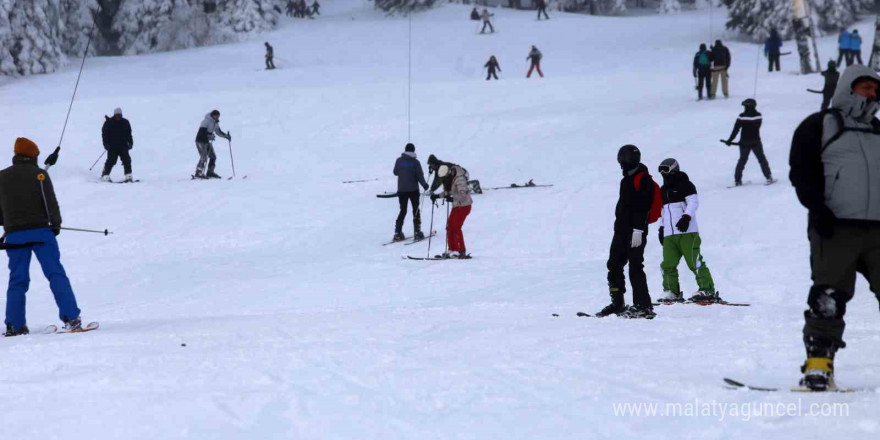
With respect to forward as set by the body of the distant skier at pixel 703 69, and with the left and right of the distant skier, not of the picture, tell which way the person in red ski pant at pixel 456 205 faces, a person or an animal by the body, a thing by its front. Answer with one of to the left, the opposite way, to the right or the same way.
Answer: to the left

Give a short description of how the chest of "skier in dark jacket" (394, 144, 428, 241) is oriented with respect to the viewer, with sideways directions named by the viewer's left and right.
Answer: facing away from the viewer

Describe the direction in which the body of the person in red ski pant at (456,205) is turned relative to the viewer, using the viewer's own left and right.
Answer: facing to the left of the viewer

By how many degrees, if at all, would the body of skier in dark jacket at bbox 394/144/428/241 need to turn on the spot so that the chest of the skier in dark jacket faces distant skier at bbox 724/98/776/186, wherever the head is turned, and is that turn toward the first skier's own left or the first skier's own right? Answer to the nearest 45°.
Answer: approximately 90° to the first skier's own right

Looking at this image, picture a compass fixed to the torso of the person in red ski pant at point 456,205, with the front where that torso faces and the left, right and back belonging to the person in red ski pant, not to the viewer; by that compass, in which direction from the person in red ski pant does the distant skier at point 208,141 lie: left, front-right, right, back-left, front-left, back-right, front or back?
front-right

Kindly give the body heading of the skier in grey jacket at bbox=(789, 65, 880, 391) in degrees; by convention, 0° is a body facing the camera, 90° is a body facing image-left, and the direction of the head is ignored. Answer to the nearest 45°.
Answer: approximately 315°

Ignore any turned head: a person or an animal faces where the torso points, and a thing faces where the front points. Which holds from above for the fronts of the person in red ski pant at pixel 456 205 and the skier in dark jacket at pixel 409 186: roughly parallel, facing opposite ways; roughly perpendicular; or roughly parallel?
roughly perpendicular

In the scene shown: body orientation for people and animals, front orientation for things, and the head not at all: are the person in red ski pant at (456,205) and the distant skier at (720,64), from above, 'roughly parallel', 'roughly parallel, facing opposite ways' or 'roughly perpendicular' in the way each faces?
roughly perpendicular

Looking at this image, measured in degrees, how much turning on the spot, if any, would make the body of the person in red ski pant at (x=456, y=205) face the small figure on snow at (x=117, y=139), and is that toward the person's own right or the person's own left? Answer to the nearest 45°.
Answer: approximately 45° to the person's own right

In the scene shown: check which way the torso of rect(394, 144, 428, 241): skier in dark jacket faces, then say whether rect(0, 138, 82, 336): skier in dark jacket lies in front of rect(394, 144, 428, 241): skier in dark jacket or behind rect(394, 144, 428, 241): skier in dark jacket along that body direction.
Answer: behind

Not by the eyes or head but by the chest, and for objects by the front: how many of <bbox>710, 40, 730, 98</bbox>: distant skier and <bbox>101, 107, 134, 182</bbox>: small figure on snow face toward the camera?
1

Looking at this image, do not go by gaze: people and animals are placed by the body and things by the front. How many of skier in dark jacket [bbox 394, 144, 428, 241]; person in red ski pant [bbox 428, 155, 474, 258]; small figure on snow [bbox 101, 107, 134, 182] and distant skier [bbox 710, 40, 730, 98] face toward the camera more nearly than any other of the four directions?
1

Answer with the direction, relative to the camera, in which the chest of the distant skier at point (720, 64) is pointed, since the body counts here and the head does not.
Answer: away from the camera

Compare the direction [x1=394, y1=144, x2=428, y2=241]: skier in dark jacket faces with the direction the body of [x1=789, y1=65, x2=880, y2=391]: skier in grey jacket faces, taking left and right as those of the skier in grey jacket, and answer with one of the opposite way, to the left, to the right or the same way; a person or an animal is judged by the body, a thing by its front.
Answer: to the left

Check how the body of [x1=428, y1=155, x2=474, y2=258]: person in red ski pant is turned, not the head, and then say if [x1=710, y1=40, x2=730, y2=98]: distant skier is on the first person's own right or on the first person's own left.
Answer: on the first person's own right

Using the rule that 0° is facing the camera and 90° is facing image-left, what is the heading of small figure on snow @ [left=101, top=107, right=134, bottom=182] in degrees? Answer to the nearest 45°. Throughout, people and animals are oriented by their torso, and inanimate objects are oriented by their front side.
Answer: approximately 0°

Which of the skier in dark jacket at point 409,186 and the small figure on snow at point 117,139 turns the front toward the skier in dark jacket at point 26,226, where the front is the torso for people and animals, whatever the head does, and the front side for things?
the small figure on snow
